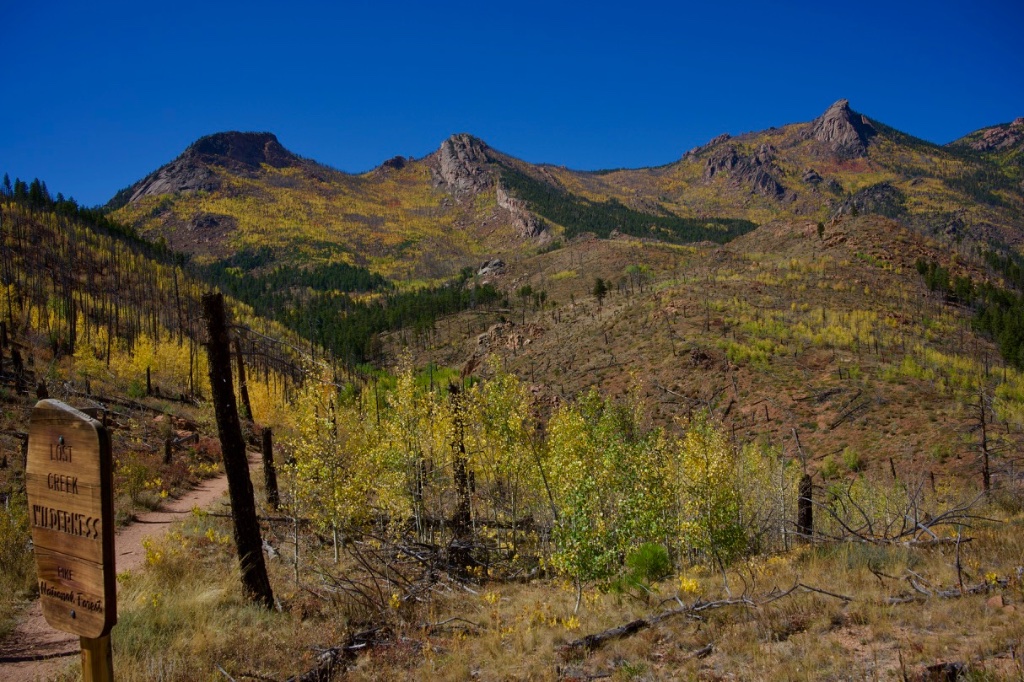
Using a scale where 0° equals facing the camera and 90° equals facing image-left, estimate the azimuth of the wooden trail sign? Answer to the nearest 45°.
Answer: approximately 45°

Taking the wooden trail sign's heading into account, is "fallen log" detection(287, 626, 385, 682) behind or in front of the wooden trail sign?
behind

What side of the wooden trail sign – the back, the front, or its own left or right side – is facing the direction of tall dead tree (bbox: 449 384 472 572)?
back

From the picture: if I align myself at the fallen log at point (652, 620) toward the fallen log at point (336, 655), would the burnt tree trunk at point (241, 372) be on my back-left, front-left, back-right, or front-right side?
front-right

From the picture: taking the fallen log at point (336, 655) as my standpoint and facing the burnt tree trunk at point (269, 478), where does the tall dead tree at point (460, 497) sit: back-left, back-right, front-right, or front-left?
front-right

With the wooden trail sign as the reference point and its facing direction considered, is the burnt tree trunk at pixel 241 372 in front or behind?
behind
